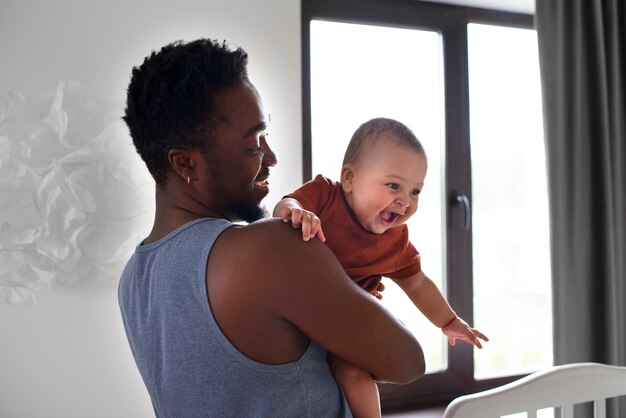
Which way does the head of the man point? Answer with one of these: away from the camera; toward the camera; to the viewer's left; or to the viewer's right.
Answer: to the viewer's right

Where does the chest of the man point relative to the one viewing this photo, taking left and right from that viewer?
facing away from the viewer and to the right of the viewer

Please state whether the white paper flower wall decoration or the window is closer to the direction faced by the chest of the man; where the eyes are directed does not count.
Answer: the window

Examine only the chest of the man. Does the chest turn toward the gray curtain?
yes
